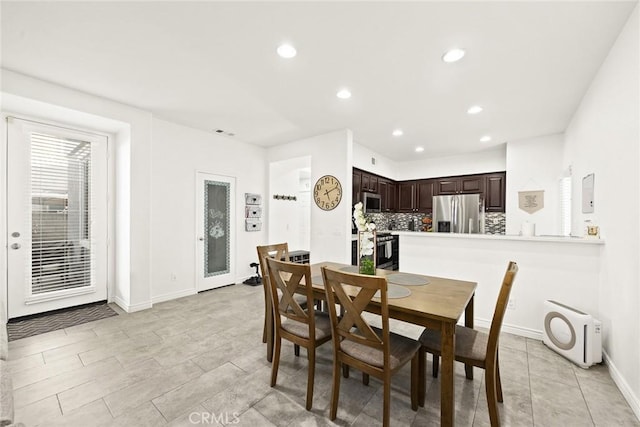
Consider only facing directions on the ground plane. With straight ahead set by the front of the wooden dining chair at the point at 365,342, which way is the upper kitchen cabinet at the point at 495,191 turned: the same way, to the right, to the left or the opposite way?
the opposite way

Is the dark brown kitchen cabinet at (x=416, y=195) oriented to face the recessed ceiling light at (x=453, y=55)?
yes

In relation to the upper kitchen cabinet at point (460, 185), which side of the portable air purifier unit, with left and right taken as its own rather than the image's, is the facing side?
right

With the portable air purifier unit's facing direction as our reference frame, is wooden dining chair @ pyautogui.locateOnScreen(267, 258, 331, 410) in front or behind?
in front

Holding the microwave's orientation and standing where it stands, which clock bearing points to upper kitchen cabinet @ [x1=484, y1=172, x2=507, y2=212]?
The upper kitchen cabinet is roughly at 10 o'clock from the microwave.

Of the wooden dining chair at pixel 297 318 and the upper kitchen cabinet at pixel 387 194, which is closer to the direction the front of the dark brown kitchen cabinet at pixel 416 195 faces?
the wooden dining chair

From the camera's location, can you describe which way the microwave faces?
facing the viewer and to the right of the viewer

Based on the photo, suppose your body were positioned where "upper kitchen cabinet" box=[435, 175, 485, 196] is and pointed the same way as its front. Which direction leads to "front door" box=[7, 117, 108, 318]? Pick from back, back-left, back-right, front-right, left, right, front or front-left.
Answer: front-right

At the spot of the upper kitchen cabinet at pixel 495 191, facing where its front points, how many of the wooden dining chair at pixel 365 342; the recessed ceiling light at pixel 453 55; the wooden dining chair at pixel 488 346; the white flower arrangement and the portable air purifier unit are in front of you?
5

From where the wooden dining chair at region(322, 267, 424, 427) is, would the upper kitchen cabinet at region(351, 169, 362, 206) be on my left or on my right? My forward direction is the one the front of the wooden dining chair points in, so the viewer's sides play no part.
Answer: on my left

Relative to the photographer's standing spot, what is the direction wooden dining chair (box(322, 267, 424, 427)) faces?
facing away from the viewer and to the right of the viewer

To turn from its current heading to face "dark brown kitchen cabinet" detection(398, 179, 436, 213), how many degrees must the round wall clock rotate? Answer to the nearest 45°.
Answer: approximately 180°

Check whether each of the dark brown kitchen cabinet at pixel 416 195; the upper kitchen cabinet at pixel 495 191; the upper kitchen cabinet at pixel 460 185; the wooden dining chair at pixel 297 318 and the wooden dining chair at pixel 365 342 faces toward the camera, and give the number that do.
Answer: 3

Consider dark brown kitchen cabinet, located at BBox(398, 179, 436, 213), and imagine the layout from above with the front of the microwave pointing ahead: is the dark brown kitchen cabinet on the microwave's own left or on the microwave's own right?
on the microwave's own left
